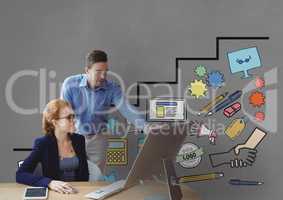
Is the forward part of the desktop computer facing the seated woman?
yes

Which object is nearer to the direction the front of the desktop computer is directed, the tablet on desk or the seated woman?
the seated woman

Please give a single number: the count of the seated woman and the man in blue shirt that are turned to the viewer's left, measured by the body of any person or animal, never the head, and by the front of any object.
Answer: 0

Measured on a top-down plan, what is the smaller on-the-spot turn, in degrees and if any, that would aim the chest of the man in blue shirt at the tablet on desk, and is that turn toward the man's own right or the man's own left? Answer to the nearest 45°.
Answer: approximately 45° to the man's own right

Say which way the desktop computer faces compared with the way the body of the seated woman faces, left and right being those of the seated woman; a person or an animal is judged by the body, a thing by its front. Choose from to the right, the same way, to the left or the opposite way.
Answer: the opposite way

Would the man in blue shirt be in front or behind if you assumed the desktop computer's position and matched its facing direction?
in front

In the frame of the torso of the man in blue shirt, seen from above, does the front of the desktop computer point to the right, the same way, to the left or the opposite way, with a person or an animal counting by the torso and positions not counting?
the opposite way

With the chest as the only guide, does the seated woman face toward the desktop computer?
yes

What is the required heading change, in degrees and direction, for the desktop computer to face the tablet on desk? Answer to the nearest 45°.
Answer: approximately 45° to its left
